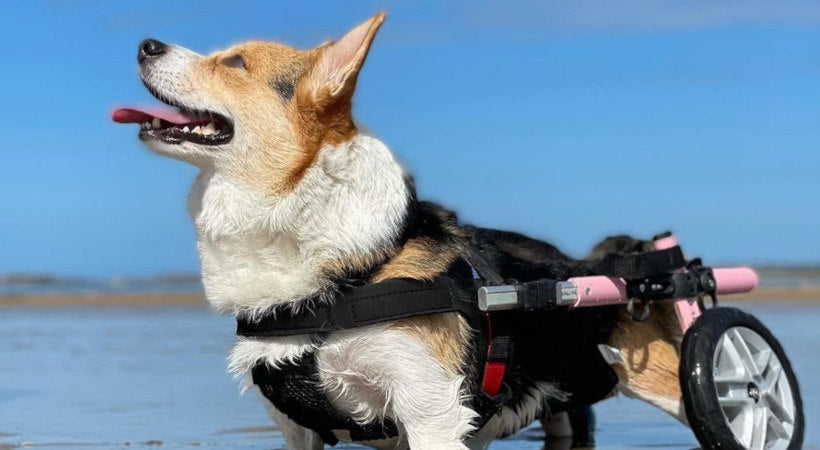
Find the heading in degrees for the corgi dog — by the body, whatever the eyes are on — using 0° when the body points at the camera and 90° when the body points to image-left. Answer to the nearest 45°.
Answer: approximately 90°
